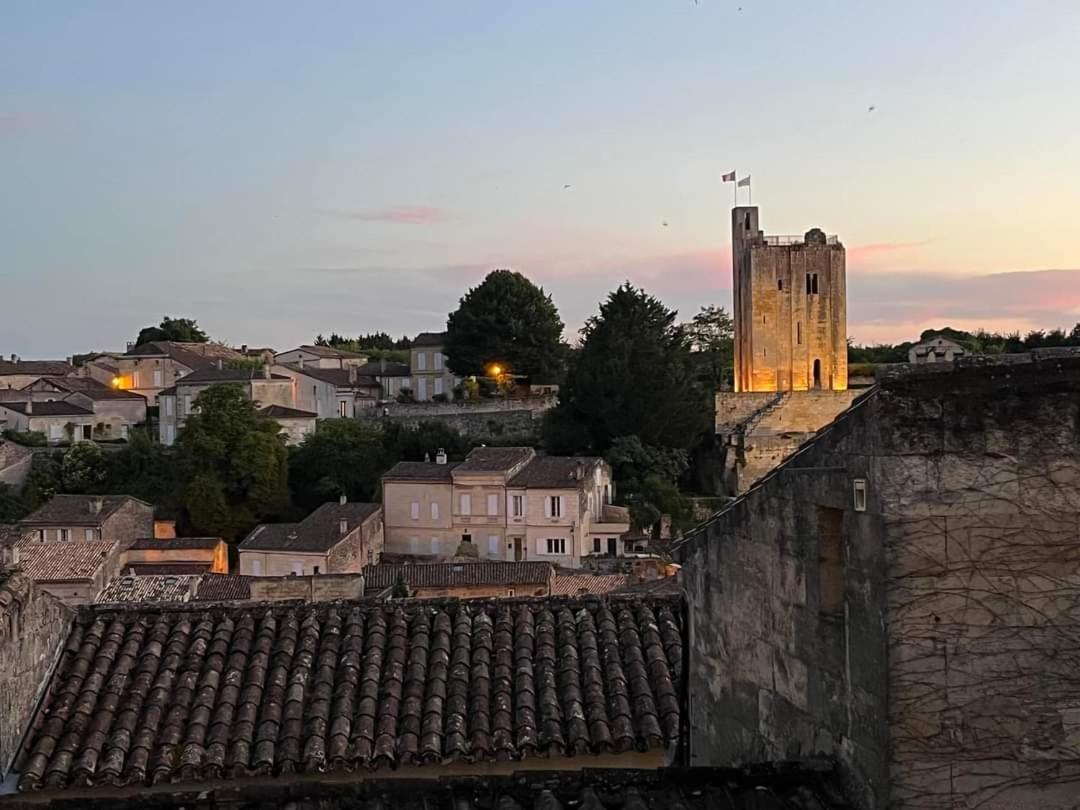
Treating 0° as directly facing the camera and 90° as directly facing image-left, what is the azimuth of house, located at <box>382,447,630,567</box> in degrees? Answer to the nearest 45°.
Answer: approximately 0°

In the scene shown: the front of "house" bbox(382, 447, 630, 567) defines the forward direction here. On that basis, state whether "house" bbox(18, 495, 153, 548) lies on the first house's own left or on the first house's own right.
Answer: on the first house's own right

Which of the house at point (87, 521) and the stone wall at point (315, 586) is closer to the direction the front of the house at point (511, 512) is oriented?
the stone wall

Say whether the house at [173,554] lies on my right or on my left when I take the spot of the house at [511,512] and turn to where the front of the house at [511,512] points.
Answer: on my right

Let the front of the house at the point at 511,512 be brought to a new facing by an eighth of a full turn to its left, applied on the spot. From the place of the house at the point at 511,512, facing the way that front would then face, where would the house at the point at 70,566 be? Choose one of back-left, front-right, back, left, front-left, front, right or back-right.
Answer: right

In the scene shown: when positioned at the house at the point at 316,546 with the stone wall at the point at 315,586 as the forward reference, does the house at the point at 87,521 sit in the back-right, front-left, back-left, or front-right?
back-right

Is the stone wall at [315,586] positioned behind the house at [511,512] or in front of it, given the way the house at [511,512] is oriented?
in front

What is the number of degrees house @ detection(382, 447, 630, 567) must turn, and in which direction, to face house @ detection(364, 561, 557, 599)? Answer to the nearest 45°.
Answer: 0° — it already faces it
